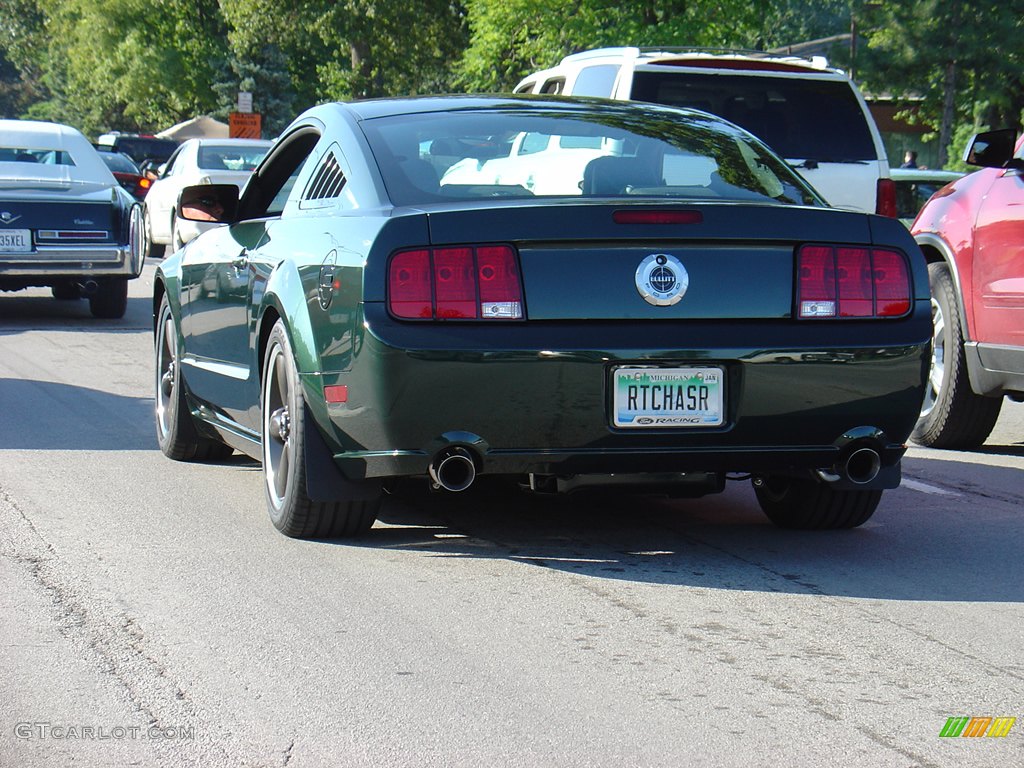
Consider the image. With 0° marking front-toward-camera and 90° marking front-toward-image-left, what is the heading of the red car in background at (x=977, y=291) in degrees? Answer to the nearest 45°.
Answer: approximately 135°

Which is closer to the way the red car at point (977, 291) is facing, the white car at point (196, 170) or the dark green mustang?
the white car

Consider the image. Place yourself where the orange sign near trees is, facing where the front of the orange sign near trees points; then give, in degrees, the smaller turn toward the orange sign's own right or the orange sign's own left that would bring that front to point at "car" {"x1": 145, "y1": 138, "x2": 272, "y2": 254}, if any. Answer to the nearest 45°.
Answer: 0° — it already faces it

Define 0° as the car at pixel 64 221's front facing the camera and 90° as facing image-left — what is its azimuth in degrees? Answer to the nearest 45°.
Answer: approximately 180°

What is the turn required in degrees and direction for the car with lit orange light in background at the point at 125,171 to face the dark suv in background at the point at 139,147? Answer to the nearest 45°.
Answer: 0° — it already faces it

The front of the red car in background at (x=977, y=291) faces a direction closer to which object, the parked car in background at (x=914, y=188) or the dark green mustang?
the parked car in background

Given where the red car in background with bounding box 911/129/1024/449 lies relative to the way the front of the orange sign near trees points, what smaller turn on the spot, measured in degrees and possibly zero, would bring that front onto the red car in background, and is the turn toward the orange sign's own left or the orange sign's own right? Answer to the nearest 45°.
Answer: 0° — it already faces it

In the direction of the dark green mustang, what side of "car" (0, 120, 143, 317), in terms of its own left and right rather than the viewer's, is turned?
back

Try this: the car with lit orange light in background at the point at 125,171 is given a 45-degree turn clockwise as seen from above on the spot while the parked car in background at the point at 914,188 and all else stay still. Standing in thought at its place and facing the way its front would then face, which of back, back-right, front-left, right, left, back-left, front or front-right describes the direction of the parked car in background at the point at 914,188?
right

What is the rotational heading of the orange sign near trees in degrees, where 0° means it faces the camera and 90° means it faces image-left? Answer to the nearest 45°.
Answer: approximately 0°

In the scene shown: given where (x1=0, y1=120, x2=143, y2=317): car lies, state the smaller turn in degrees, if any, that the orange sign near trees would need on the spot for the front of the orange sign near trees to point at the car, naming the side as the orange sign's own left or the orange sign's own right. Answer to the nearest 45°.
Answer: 0° — it already faces it

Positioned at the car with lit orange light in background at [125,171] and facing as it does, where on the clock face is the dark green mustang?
The dark green mustang is roughly at 6 o'clock from the car with lit orange light in background.

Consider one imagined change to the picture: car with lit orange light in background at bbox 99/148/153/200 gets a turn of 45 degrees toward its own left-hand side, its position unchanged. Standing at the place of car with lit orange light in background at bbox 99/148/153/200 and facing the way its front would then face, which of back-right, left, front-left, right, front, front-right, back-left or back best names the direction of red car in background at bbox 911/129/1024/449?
back-left

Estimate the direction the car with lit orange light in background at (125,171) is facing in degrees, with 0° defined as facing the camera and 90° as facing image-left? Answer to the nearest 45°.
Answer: approximately 180°
